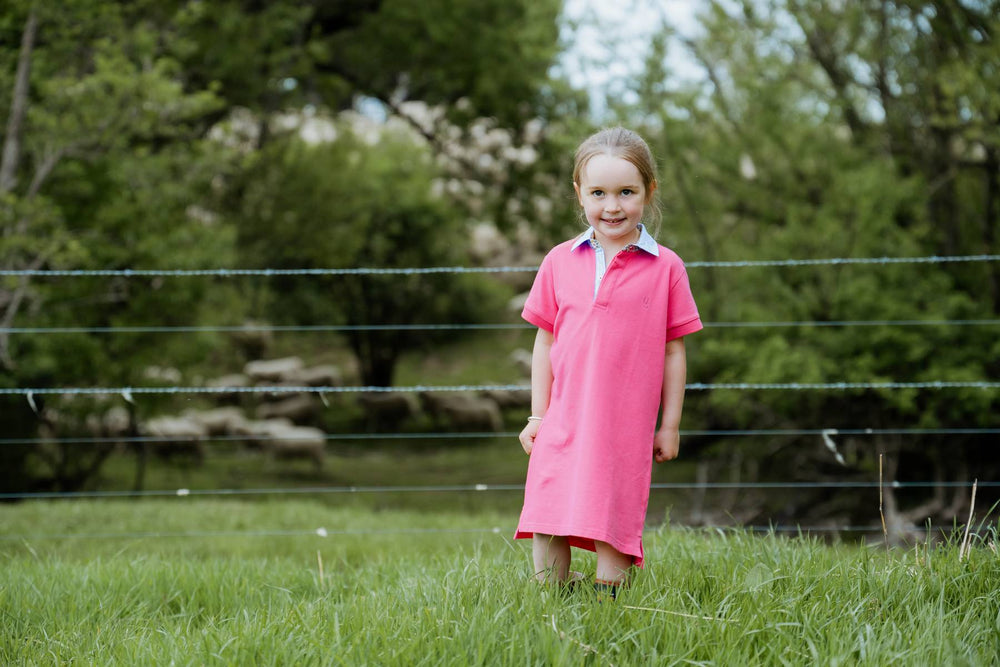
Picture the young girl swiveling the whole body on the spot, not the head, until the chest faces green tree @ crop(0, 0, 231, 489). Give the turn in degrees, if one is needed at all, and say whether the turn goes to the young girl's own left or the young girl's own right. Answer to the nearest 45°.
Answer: approximately 135° to the young girl's own right

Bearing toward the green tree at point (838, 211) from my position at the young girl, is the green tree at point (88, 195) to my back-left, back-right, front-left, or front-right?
front-left

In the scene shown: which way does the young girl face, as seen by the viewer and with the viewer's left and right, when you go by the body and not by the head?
facing the viewer

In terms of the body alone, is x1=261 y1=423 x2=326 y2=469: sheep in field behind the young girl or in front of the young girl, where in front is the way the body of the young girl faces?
behind

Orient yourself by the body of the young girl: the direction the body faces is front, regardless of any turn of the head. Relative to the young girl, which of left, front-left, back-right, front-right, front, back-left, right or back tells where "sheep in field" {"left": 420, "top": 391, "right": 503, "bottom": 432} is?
back

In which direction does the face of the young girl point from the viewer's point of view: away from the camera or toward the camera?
toward the camera
